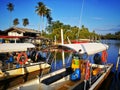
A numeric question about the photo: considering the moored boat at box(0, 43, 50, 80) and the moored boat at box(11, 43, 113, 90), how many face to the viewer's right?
1

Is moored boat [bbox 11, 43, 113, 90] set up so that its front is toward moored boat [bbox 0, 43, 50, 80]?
no
